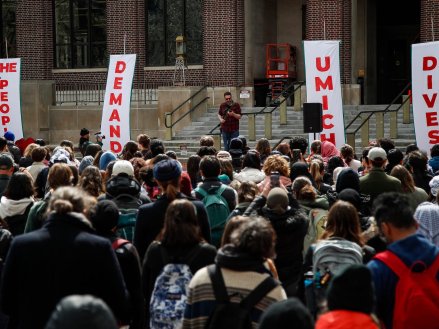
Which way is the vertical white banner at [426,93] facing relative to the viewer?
toward the camera

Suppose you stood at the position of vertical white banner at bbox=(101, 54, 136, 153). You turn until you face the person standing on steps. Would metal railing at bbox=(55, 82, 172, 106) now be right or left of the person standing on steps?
left

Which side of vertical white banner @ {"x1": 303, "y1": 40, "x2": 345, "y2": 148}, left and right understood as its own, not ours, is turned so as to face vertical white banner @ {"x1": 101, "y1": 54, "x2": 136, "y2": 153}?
right

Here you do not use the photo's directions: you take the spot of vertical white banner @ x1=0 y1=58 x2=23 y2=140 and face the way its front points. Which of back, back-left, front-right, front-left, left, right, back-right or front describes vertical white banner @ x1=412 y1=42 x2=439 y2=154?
front-left

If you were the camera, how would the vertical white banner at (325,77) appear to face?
facing the viewer

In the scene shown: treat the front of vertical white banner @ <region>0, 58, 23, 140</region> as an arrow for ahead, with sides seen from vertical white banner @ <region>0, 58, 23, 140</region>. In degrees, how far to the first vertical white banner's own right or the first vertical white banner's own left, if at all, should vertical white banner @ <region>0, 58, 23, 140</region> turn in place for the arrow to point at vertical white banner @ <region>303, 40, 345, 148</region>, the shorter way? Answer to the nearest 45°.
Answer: approximately 45° to the first vertical white banner's own left

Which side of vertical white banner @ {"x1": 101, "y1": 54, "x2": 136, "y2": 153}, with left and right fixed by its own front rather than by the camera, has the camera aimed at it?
front

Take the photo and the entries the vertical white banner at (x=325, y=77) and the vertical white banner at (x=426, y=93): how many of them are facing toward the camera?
2

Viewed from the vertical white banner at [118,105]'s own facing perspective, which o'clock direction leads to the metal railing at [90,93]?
The metal railing is roughly at 6 o'clock from the vertical white banner.
